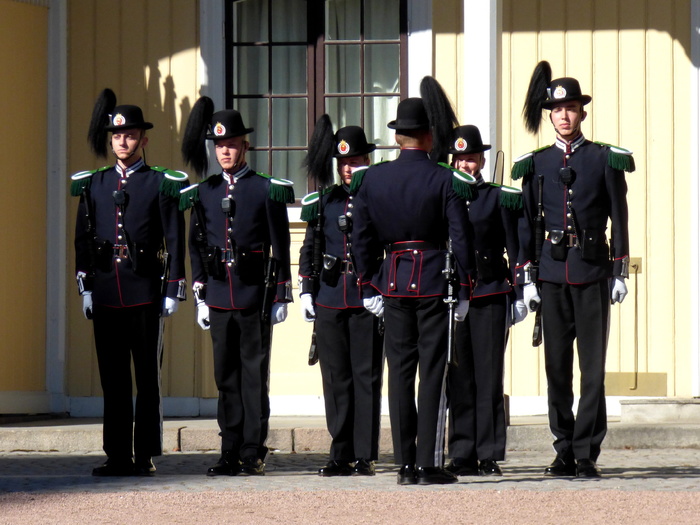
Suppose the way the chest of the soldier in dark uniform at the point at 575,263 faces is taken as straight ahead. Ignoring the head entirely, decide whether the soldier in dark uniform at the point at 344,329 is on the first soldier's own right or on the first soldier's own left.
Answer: on the first soldier's own right

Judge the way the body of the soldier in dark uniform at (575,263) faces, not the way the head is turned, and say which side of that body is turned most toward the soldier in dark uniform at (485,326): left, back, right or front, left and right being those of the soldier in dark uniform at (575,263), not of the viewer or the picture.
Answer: right

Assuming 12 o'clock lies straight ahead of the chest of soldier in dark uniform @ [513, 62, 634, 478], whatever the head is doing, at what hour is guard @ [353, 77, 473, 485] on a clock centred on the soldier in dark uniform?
The guard is roughly at 2 o'clock from the soldier in dark uniform.

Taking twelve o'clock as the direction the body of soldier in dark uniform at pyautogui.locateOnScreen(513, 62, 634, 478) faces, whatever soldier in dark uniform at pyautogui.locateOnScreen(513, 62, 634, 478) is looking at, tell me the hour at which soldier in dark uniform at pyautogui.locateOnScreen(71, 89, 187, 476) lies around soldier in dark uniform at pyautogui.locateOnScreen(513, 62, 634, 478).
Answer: soldier in dark uniform at pyautogui.locateOnScreen(71, 89, 187, 476) is roughly at 3 o'clock from soldier in dark uniform at pyautogui.locateOnScreen(513, 62, 634, 478).

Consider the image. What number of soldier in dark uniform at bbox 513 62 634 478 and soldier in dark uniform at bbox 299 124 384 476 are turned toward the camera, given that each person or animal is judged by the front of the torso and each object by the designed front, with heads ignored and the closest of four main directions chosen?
2

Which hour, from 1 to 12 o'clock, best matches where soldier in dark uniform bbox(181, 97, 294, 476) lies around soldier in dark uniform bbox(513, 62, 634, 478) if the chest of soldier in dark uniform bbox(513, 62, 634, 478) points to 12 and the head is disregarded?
soldier in dark uniform bbox(181, 97, 294, 476) is roughly at 3 o'clock from soldier in dark uniform bbox(513, 62, 634, 478).

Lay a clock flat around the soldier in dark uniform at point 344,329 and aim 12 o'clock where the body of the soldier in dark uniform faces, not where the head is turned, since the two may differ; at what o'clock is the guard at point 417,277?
The guard is roughly at 11 o'clock from the soldier in dark uniform.

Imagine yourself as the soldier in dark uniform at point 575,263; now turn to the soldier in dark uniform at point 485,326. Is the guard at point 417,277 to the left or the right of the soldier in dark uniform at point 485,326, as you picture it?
left

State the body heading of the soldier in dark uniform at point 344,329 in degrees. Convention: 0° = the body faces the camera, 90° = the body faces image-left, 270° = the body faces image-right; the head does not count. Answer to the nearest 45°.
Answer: approximately 0°

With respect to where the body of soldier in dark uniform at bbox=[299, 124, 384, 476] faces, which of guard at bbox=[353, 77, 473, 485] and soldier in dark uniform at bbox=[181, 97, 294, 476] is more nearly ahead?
the guard

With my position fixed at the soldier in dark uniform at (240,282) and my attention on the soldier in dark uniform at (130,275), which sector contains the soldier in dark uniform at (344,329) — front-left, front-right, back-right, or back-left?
back-right

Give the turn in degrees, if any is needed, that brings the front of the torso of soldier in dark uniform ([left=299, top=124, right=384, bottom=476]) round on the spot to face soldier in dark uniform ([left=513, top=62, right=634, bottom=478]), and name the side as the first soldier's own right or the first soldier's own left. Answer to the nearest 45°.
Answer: approximately 90° to the first soldier's own left
